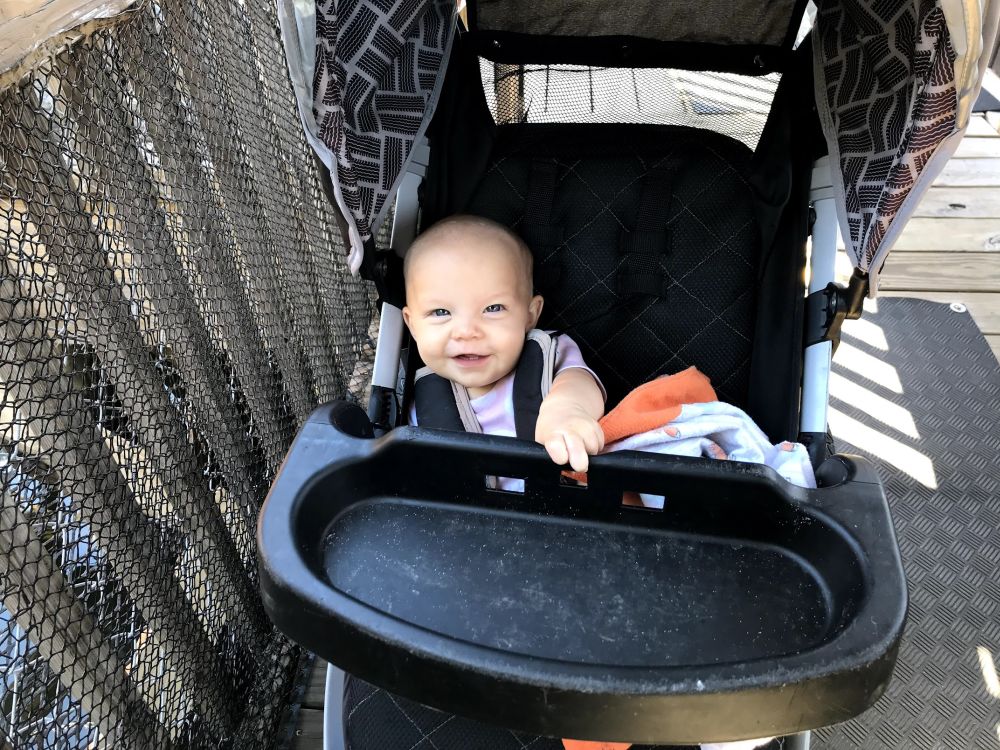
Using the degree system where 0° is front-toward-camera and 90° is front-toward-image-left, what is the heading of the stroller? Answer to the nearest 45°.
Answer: approximately 0°
